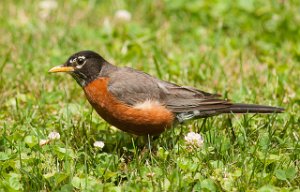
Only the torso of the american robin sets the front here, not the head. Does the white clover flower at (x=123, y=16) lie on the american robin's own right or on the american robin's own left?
on the american robin's own right

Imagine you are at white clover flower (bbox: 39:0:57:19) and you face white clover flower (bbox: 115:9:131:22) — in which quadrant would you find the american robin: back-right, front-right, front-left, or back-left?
front-right

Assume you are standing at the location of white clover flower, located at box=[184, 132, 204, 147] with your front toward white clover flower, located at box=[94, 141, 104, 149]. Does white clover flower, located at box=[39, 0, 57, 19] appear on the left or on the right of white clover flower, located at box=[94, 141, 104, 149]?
right

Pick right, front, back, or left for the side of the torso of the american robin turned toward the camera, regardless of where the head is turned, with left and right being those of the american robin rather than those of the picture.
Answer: left

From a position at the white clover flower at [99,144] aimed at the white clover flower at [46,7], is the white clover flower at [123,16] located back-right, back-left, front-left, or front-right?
front-right
